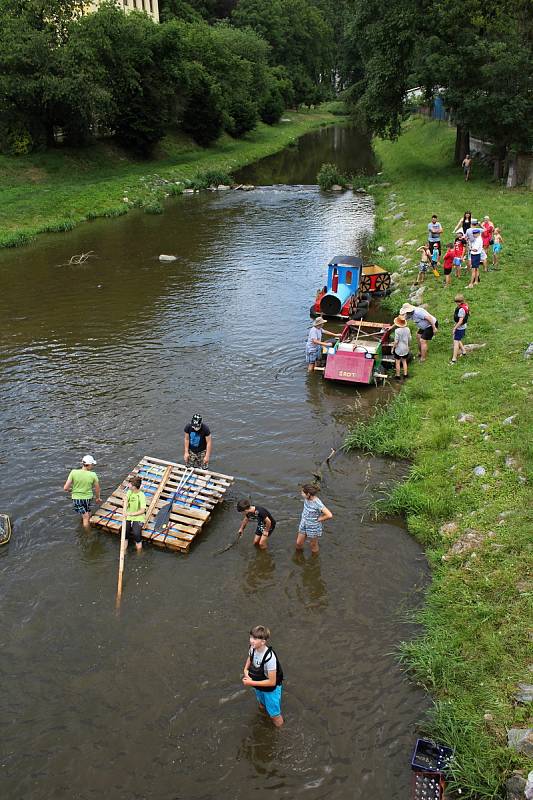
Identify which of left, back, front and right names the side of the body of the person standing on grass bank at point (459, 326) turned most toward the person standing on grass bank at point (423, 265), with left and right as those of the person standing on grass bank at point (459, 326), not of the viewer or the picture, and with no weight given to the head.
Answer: right

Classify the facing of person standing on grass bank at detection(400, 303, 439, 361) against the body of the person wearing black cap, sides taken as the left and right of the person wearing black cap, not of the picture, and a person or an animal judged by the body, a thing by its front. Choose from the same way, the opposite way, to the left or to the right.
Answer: to the right

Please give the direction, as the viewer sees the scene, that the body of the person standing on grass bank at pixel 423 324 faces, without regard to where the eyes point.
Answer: to the viewer's left

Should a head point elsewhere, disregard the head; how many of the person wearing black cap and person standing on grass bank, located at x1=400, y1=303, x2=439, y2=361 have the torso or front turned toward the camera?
1

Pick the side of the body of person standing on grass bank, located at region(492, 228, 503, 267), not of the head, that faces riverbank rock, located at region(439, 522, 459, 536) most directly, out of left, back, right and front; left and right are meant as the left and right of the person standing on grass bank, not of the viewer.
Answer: left

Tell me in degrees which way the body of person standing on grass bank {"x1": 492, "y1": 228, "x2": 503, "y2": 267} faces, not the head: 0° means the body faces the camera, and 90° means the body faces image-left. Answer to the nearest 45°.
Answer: approximately 90°

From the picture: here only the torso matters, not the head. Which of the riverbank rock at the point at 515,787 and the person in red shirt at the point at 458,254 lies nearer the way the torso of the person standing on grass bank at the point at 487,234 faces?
the person in red shirt
